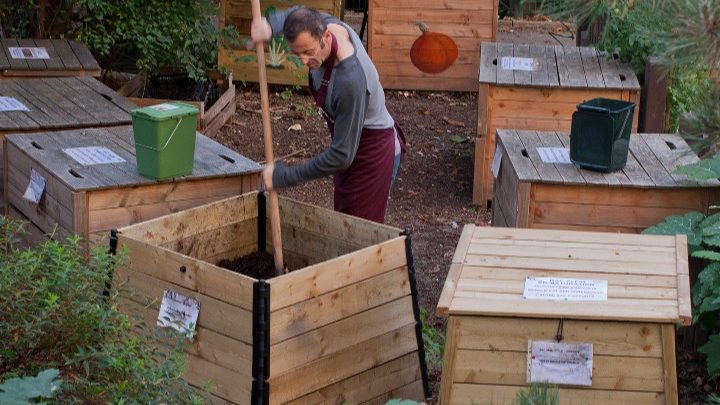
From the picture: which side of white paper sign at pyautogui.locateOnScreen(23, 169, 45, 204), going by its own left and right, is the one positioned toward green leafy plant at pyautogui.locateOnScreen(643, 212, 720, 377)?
left

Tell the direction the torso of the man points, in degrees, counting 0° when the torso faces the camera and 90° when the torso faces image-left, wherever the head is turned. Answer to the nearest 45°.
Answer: approximately 90°

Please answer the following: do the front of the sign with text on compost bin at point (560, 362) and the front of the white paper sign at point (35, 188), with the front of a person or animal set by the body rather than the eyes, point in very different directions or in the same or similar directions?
same or similar directions

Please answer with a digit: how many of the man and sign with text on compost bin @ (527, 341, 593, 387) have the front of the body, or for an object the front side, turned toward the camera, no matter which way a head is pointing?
1

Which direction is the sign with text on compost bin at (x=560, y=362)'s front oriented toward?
toward the camera

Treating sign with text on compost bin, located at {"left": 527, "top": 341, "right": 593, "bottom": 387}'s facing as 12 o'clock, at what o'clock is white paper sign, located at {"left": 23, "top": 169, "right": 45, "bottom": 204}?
The white paper sign is roughly at 4 o'clock from the sign with text on compost bin.

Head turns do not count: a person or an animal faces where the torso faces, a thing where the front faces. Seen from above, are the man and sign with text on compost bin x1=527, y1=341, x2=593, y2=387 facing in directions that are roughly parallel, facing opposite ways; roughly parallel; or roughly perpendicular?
roughly perpendicular

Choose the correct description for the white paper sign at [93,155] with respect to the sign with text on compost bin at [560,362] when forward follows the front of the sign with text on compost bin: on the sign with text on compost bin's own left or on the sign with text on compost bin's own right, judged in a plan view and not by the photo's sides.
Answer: on the sign with text on compost bin's own right

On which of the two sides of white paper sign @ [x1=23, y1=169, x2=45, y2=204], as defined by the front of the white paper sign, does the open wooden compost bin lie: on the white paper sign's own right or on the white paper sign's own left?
on the white paper sign's own left

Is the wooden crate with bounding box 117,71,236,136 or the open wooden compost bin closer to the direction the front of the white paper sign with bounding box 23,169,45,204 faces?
the open wooden compost bin

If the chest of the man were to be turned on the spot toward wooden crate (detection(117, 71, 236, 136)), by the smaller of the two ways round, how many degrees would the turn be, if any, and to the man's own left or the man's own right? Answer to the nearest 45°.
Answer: approximately 90° to the man's own right

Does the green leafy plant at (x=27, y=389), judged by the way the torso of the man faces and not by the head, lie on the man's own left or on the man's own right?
on the man's own left

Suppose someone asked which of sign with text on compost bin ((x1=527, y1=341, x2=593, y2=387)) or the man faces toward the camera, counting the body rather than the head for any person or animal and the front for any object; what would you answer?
the sign with text on compost bin

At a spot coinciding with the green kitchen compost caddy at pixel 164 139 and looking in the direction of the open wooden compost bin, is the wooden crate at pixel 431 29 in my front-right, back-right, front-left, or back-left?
back-left
